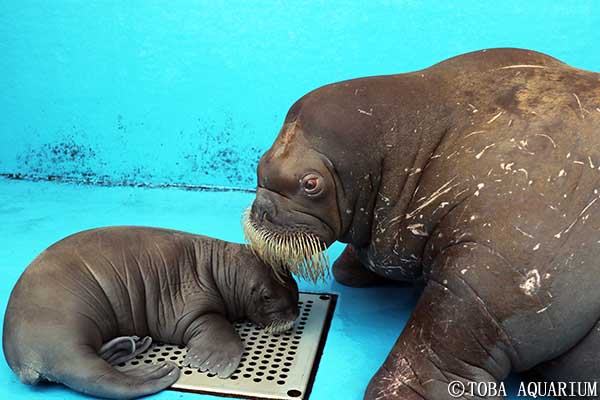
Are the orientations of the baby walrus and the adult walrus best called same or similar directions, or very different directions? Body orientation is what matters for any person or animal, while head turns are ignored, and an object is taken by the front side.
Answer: very different directions

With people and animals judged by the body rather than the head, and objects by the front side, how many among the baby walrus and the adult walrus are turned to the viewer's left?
1

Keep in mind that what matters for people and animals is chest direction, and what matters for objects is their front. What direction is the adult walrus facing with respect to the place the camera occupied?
facing to the left of the viewer

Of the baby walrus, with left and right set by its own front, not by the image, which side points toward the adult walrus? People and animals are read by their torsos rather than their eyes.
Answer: front

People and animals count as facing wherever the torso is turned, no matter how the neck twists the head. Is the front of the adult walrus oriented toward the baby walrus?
yes

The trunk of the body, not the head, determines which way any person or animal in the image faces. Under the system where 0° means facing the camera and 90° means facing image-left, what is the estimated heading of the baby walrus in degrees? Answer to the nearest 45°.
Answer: approximately 270°
